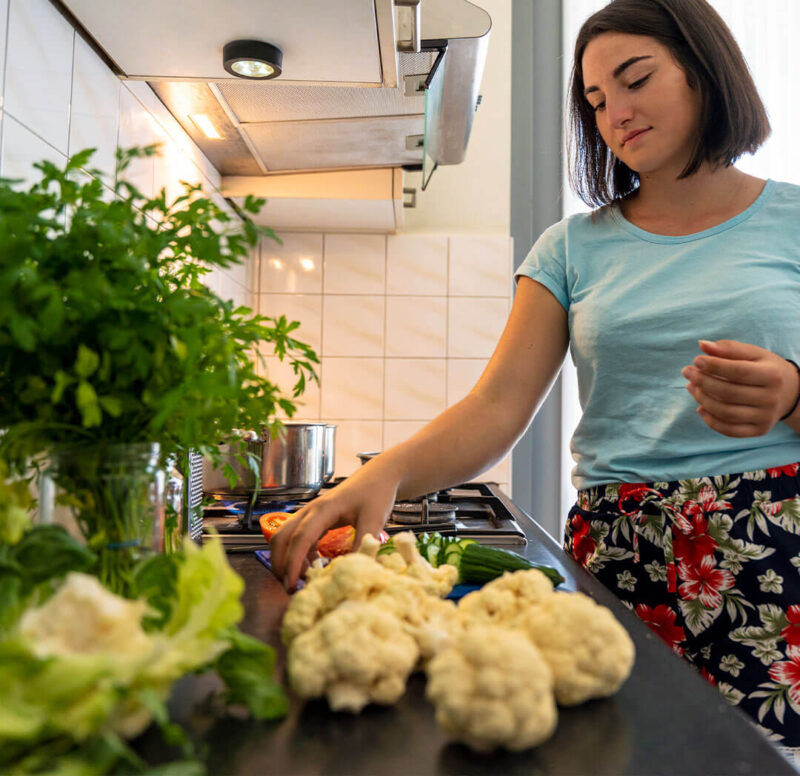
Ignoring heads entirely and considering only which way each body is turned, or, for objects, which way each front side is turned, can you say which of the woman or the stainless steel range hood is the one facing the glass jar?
the woman

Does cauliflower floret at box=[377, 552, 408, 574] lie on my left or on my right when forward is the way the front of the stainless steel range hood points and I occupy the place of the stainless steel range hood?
on my right

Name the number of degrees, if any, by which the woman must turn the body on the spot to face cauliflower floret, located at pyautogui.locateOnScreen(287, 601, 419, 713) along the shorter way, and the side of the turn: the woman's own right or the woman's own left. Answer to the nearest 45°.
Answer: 0° — they already face it

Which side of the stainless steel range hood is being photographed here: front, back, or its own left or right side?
right

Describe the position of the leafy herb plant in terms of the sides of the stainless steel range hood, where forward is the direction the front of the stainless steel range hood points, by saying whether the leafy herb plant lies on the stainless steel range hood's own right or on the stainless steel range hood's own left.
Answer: on the stainless steel range hood's own right

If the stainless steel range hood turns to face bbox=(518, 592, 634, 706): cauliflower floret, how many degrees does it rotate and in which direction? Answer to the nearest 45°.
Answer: approximately 90° to its right
